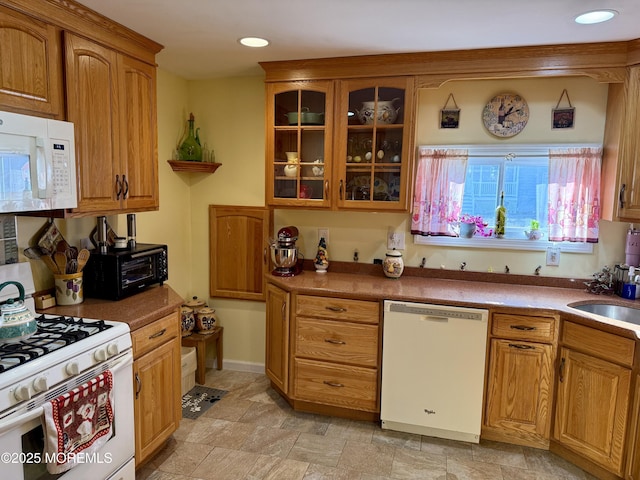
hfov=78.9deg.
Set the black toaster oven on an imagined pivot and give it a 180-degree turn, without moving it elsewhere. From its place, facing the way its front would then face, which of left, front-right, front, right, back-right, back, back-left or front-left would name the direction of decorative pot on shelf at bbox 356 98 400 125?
back-right

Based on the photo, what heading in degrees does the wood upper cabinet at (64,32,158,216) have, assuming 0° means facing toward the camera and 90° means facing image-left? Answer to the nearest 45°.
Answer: approximately 315°

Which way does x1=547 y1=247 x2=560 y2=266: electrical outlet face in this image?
toward the camera

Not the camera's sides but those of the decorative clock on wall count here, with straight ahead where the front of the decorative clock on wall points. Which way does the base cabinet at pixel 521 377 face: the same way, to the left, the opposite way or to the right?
the same way

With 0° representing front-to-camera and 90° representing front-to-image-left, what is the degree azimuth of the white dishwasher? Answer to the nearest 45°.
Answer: approximately 0°

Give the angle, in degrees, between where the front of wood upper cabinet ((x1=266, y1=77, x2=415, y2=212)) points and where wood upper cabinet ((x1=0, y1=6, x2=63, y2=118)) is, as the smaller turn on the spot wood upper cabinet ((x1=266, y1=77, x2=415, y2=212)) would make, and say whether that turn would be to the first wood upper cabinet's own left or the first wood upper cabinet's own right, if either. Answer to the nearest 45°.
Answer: approximately 45° to the first wood upper cabinet's own right

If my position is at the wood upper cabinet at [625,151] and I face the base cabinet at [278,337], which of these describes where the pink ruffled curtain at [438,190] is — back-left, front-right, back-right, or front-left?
front-right

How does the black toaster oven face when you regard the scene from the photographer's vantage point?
facing the viewer and to the right of the viewer

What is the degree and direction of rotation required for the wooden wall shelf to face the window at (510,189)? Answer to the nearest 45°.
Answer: approximately 45° to its left

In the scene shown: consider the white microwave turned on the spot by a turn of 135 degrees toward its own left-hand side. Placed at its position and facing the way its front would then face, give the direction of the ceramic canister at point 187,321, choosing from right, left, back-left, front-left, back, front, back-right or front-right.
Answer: front-right

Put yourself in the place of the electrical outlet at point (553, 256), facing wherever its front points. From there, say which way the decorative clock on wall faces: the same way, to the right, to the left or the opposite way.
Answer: the same way

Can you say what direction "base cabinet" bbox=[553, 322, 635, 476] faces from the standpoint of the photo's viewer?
facing the viewer and to the left of the viewer

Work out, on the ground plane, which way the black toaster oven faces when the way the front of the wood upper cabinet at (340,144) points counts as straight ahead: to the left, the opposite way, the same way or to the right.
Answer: to the left

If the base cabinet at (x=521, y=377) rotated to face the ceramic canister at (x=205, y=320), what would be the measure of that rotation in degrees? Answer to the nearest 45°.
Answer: approximately 90° to its right

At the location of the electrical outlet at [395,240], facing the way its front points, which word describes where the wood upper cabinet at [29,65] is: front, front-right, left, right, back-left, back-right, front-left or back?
front-right

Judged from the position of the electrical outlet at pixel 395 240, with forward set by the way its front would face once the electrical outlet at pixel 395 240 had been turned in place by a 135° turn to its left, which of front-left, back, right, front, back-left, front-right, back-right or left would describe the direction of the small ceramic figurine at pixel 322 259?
back-left
